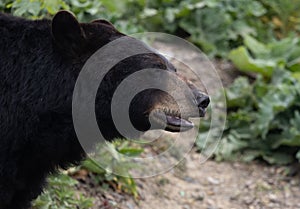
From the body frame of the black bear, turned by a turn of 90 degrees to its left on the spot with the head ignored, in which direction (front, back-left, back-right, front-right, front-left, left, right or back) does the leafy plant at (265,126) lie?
front-right

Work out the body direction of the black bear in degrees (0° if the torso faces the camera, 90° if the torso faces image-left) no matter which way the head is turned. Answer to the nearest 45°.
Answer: approximately 270°

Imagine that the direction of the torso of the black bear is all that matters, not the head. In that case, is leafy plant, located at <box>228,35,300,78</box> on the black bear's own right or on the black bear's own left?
on the black bear's own left
